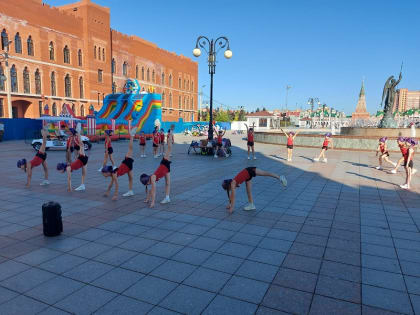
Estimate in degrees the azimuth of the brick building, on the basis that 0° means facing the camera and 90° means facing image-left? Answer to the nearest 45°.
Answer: approximately 315°

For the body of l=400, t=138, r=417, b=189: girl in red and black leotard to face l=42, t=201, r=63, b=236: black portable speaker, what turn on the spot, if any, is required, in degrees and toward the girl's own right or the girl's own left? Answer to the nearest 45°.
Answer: approximately 45° to the girl's own left

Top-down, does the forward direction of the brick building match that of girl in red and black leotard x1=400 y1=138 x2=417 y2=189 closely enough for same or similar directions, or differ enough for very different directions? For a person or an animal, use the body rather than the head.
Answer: very different directions

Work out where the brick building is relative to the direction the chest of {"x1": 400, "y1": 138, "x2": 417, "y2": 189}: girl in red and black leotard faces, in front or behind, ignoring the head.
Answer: in front

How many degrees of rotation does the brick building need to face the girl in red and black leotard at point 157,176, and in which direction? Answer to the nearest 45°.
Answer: approximately 45° to its right

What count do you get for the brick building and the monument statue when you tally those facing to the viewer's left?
0

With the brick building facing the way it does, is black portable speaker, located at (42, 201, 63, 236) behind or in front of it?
in front

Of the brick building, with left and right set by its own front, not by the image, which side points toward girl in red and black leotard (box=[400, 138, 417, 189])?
front
